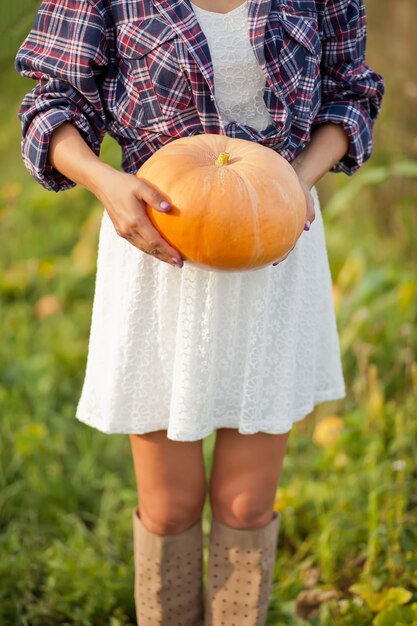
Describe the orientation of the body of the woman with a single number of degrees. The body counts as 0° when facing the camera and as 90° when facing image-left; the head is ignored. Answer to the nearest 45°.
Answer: approximately 0°
